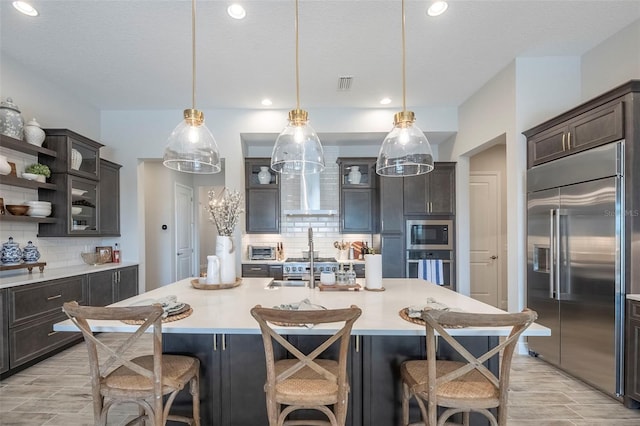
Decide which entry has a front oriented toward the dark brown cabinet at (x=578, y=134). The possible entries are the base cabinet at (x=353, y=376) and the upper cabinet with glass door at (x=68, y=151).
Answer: the upper cabinet with glass door

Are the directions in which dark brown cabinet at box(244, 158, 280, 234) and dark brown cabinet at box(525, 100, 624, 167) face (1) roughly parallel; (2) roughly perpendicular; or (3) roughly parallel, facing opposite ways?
roughly perpendicular

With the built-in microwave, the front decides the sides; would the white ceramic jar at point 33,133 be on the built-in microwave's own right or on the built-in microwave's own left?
on the built-in microwave's own right

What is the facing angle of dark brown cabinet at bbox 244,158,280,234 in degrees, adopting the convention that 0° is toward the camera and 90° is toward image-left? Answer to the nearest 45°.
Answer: approximately 0°

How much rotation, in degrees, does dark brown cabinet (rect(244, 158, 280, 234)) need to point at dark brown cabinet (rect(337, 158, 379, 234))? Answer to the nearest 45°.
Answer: approximately 90° to its left
